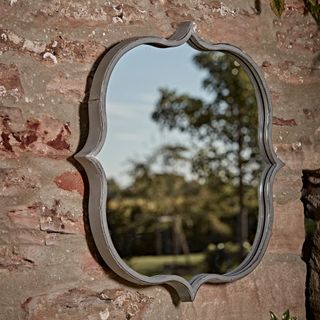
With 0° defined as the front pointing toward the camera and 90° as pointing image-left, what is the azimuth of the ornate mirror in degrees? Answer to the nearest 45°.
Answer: approximately 315°
